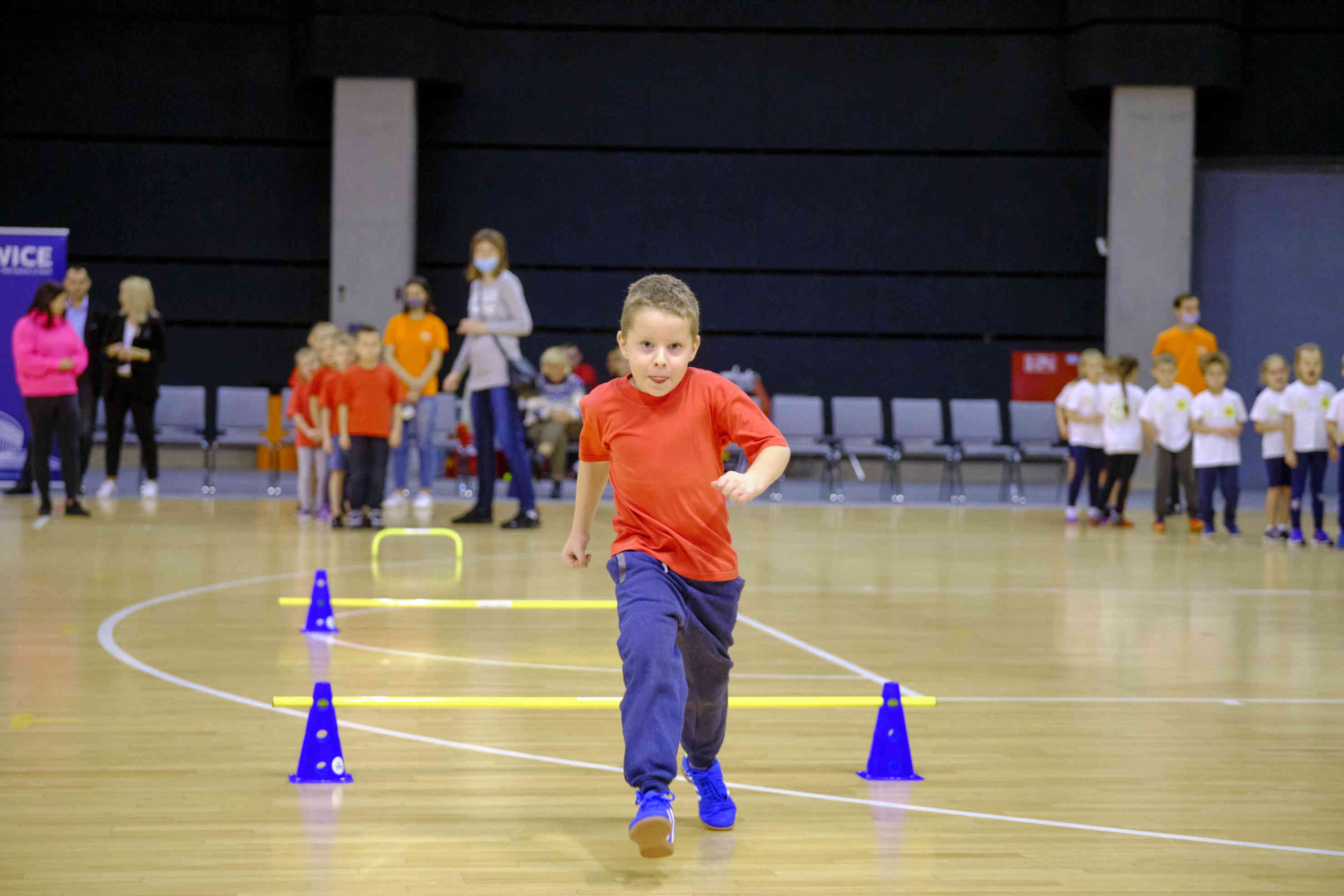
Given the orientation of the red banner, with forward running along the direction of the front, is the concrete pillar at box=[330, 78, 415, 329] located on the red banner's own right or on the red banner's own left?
on the red banner's own right

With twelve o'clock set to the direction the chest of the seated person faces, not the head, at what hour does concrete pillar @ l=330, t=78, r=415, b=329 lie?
The concrete pillar is roughly at 5 o'clock from the seated person.

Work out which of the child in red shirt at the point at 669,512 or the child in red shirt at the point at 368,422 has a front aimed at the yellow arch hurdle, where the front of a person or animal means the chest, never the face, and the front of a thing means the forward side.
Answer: the child in red shirt at the point at 368,422

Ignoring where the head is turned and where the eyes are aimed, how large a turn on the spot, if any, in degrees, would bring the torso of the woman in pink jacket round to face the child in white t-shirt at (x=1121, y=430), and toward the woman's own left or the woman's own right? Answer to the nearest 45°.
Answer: approximately 45° to the woman's own left

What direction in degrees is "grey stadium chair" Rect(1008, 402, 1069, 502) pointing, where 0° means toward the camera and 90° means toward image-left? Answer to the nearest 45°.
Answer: approximately 0°

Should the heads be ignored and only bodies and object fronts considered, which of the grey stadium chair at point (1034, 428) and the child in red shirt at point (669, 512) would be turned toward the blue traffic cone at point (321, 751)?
the grey stadium chair

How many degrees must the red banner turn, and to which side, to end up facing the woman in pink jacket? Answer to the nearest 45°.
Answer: approximately 45° to its right
